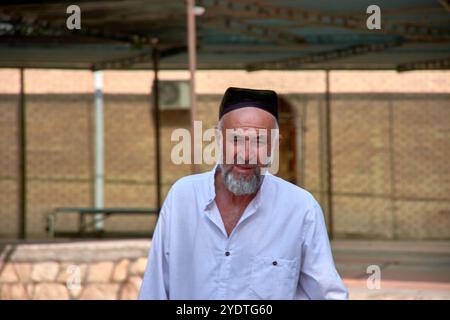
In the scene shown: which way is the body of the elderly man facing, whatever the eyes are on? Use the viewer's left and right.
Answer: facing the viewer

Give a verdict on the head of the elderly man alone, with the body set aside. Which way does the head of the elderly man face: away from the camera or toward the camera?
toward the camera

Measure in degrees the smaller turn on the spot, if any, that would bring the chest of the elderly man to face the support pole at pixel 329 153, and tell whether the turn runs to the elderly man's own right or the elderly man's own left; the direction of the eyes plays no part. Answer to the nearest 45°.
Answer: approximately 180°

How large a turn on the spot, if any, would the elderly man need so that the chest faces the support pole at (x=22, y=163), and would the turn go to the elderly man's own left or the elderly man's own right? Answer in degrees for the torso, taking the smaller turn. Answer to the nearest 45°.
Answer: approximately 180°

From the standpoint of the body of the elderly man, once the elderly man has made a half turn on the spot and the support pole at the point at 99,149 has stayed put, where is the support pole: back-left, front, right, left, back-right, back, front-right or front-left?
front
